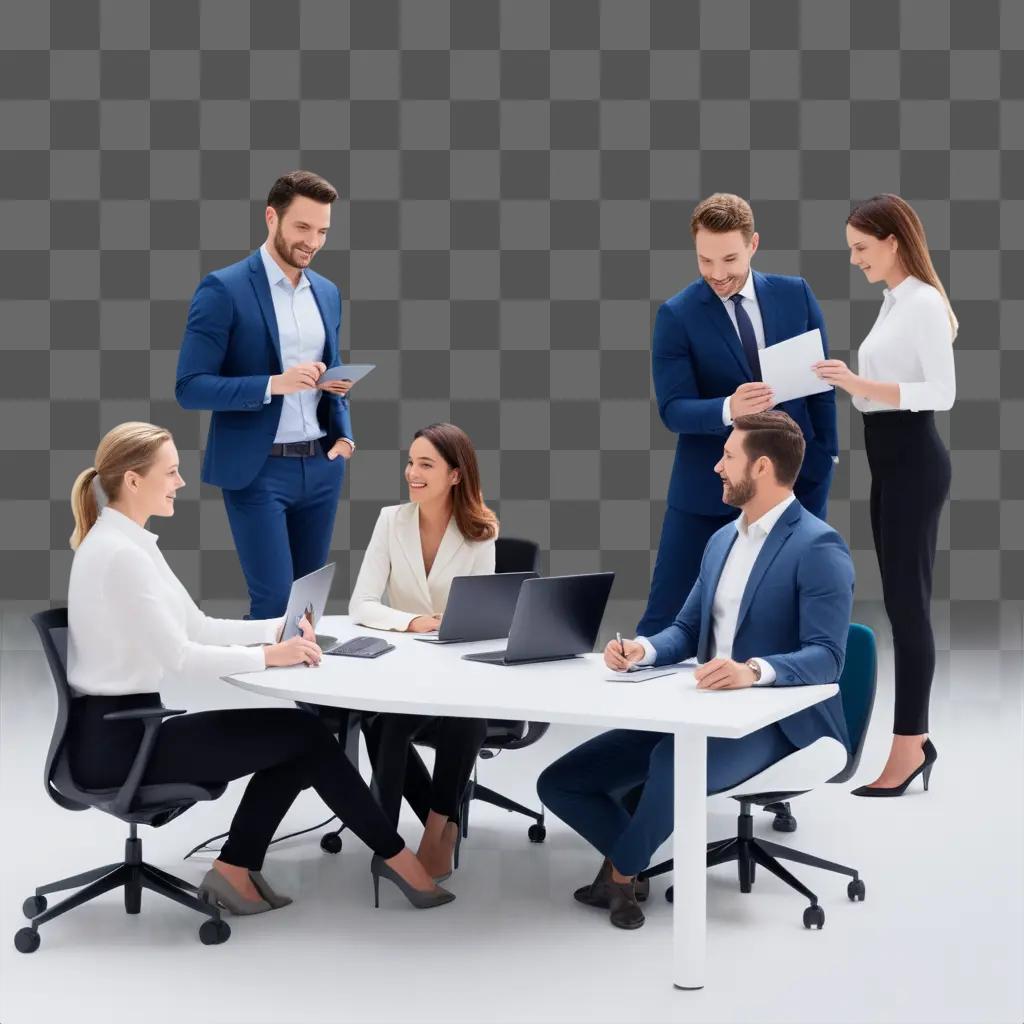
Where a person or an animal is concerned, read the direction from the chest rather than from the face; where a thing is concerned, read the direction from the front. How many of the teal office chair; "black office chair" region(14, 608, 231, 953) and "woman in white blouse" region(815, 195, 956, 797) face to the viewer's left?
2

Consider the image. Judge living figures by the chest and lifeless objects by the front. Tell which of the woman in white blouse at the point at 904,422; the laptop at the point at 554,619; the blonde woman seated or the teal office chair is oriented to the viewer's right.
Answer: the blonde woman seated

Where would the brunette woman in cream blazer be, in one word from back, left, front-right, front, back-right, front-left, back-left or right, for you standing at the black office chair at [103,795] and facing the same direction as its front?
front-left

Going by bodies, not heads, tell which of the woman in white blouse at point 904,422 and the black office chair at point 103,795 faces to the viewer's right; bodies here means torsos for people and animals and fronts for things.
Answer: the black office chair

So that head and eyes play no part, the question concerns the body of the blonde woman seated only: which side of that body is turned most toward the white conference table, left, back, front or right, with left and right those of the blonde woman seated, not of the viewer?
front

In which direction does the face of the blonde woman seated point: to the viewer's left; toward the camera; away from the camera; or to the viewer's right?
to the viewer's right

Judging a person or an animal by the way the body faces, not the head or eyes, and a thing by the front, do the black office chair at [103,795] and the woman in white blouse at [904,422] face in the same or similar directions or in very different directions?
very different directions

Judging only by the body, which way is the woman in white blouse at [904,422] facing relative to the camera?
to the viewer's left

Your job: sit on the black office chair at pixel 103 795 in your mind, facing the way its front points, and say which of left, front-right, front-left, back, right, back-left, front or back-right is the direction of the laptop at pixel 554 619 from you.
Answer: front

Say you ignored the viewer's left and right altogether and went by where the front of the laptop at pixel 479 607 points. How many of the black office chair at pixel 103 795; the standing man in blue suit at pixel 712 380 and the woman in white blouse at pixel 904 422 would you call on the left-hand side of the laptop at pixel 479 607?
1

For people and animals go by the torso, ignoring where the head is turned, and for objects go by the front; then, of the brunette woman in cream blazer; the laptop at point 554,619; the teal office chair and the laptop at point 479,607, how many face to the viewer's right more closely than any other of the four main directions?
0

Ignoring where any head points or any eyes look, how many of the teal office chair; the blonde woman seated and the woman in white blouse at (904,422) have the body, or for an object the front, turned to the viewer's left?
2

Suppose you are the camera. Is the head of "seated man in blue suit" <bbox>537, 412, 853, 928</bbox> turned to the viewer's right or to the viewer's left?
to the viewer's left

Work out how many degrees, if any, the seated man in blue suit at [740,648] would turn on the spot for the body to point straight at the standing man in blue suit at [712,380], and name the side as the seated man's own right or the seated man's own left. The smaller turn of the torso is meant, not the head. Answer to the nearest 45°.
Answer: approximately 135° to the seated man's own right

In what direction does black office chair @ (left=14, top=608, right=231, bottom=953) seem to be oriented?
to the viewer's right

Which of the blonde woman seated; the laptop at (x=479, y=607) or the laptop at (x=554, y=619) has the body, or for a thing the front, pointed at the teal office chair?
the blonde woman seated

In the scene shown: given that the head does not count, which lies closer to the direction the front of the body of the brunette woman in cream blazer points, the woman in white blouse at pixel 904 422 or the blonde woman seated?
the blonde woman seated

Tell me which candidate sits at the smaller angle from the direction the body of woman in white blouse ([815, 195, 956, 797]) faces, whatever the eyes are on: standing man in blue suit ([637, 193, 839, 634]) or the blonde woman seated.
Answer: the standing man in blue suit

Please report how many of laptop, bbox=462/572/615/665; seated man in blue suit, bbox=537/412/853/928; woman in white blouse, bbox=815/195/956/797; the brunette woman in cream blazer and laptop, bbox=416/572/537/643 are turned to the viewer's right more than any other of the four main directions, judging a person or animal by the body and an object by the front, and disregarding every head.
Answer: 0

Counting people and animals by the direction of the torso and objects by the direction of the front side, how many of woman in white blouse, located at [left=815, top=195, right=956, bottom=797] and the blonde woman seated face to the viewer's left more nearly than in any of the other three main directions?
1

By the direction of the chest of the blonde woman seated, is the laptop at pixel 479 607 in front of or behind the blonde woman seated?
in front
